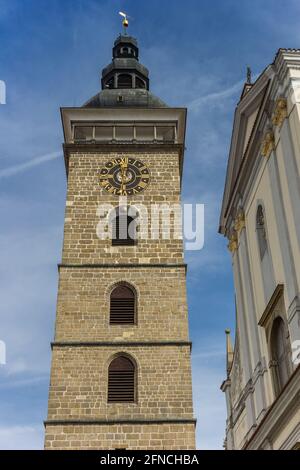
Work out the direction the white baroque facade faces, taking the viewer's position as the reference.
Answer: facing the viewer and to the left of the viewer

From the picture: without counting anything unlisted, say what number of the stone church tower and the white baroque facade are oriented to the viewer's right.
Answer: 0

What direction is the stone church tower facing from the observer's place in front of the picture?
facing the viewer
